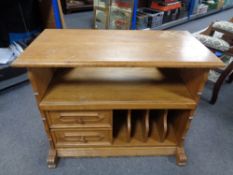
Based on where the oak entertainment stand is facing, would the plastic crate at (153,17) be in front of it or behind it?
behind

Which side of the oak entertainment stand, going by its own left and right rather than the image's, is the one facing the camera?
front

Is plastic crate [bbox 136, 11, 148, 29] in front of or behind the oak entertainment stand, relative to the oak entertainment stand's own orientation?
behind
